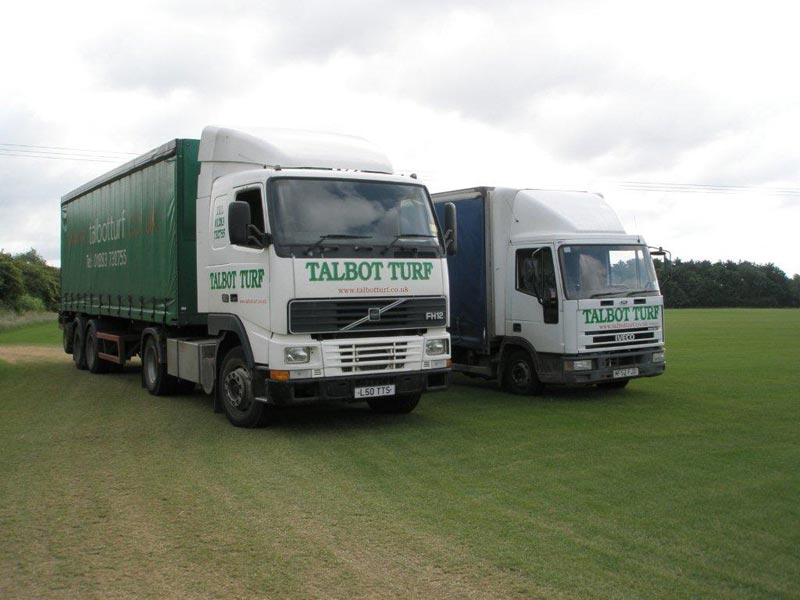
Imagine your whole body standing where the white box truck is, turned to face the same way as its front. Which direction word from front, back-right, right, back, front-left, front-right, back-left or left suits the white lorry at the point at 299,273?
right

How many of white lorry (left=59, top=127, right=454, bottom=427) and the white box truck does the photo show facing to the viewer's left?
0

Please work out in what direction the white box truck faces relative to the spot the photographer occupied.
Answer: facing the viewer and to the right of the viewer

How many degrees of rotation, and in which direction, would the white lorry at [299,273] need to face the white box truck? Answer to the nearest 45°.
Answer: approximately 90° to its left
